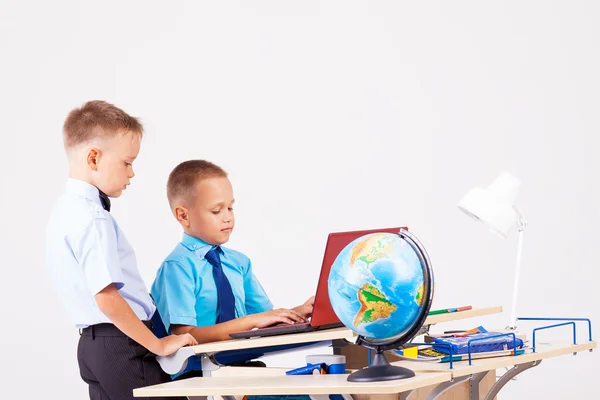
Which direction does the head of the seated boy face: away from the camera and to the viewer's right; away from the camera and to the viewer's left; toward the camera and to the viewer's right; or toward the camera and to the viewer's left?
toward the camera and to the viewer's right

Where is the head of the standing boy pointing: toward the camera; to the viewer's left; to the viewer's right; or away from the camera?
to the viewer's right

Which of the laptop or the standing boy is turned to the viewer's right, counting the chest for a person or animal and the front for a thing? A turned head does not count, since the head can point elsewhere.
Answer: the standing boy

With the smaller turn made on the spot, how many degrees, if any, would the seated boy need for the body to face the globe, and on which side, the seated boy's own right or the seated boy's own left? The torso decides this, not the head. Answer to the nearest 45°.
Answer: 0° — they already face it

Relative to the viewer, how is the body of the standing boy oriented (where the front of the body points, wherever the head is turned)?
to the viewer's right

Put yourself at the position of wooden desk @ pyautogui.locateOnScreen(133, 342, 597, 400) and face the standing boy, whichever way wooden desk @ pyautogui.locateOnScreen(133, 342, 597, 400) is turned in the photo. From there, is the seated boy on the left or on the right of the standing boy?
right

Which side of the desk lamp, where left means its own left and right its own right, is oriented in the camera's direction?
left

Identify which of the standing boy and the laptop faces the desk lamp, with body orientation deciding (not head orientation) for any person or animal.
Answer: the standing boy

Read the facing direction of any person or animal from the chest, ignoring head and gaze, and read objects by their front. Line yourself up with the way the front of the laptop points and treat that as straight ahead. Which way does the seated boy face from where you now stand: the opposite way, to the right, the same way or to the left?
the opposite way

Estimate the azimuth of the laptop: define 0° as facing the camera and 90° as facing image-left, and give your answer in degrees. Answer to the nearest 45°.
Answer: approximately 135°
